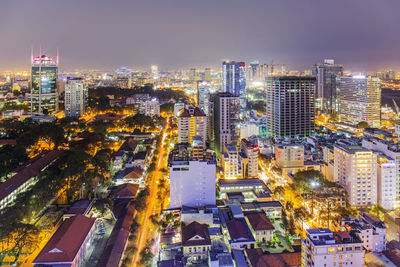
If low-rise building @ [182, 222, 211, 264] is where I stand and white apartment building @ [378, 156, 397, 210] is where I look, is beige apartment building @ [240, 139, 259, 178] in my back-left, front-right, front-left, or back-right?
front-left

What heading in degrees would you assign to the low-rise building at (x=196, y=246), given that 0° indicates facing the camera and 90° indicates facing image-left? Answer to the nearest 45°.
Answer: approximately 0°

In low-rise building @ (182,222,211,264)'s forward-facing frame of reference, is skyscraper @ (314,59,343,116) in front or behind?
behind

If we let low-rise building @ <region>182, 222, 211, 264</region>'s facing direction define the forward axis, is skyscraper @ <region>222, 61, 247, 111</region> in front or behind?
behind

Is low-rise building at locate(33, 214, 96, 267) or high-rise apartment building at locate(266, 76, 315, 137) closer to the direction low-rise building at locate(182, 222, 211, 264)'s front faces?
the low-rise building

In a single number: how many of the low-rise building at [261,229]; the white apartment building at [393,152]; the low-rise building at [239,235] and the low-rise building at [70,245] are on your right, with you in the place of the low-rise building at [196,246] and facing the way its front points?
1

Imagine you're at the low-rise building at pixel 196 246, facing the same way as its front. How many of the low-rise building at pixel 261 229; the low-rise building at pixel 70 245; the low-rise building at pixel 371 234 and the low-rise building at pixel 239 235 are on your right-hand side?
1

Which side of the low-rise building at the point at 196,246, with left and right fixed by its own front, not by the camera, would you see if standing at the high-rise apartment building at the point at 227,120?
back

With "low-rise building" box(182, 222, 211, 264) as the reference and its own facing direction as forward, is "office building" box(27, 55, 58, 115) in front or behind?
behind

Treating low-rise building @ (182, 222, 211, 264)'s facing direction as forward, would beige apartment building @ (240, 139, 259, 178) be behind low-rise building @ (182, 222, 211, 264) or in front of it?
behind

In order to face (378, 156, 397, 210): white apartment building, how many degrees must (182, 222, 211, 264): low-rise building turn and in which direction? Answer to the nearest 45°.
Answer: approximately 135° to its left
